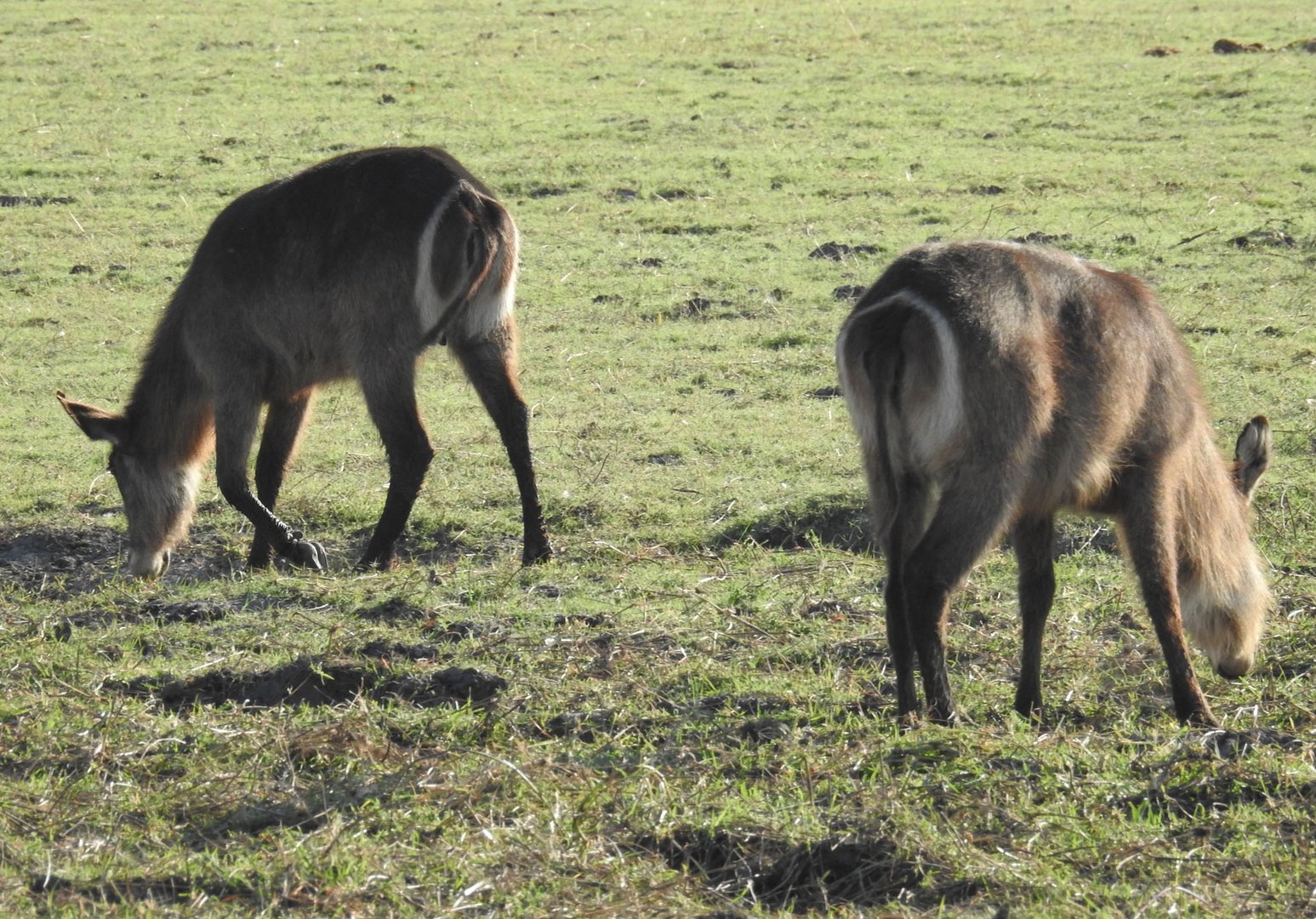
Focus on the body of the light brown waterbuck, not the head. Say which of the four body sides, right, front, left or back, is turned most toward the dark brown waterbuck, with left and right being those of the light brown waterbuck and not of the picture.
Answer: left

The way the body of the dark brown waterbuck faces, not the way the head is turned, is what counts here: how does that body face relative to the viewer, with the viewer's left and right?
facing away from the viewer and to the left of the viewer

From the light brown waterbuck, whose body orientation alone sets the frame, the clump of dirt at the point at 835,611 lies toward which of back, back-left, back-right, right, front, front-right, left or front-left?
left

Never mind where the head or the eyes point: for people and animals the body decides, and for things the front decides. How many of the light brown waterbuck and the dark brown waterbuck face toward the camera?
0

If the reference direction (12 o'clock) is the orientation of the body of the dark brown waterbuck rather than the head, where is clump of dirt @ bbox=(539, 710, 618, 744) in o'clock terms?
The clump of dirt is roughly at 7 o'clock from the dark brown waterbuck.

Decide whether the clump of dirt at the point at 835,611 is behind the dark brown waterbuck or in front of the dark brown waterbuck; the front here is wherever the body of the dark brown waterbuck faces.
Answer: behind

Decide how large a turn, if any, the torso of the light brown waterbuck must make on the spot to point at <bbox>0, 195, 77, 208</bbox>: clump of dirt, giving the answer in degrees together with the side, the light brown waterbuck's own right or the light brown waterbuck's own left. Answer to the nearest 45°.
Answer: approximately 90° to the light brown waterbuck's own left

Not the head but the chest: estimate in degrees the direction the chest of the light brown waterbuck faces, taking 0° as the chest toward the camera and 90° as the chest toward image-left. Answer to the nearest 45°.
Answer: approximately 225°

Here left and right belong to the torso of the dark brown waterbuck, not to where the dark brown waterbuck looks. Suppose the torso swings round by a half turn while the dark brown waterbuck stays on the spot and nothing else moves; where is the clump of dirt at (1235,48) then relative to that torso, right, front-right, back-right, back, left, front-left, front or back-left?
left

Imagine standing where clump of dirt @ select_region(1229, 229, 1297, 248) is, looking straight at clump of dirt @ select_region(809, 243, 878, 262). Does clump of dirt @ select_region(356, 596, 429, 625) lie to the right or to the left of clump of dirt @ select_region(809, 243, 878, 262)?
left

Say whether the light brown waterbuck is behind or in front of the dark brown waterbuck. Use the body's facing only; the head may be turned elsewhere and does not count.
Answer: behind

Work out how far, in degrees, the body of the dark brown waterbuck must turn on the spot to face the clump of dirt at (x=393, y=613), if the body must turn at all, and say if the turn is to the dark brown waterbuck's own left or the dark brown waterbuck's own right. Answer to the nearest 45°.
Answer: approximately 135° to the dark brown waterbuck's own left

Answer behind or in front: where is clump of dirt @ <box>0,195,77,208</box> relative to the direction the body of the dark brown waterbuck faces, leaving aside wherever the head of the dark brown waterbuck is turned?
in front
